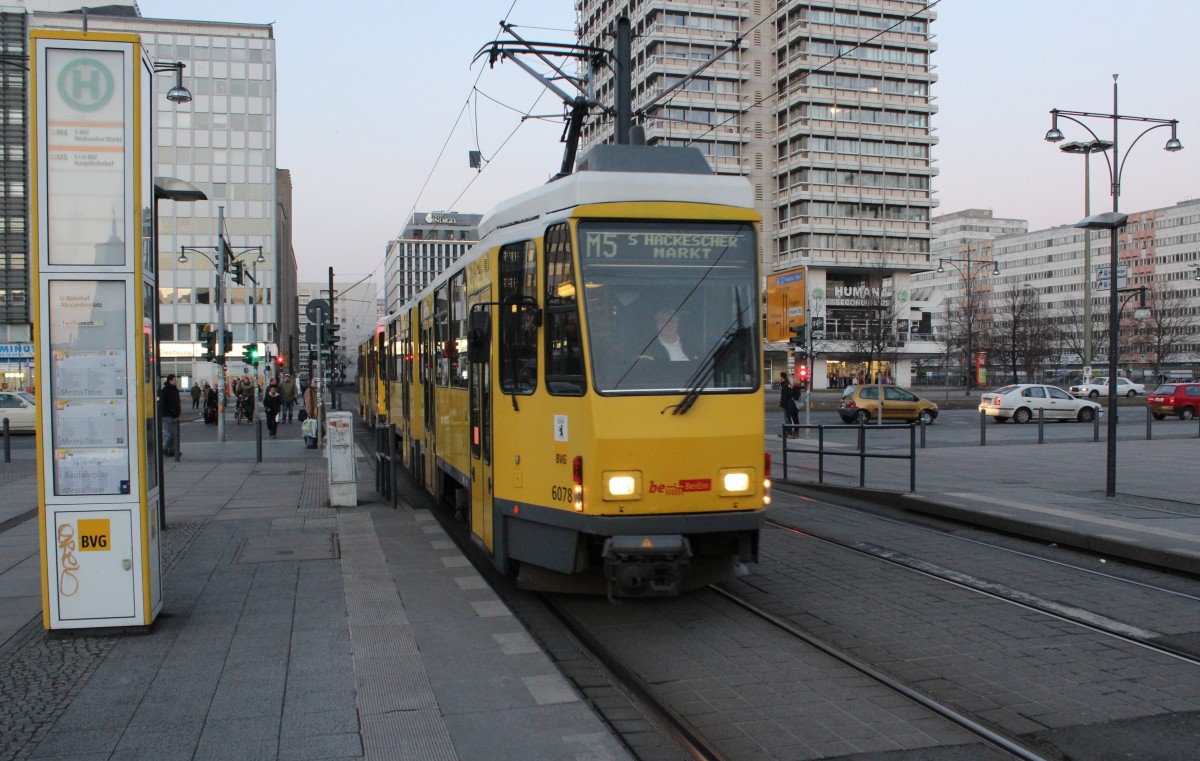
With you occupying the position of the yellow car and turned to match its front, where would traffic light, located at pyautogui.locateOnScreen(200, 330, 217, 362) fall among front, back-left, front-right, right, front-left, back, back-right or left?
back-right

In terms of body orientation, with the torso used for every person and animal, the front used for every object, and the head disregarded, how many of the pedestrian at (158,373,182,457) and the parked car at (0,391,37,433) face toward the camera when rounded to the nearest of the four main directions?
0

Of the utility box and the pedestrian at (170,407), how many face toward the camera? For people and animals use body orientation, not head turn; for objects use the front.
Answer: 1

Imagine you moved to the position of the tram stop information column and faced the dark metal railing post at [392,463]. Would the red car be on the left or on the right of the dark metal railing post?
right

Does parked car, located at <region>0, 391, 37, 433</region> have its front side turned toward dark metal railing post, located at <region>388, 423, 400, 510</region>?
no

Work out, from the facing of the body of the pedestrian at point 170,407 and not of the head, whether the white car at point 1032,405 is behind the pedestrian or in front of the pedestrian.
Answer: in front

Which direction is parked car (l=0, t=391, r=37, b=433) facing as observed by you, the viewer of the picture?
facing to the right of the viewer

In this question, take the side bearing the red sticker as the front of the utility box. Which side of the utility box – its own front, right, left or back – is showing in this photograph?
front

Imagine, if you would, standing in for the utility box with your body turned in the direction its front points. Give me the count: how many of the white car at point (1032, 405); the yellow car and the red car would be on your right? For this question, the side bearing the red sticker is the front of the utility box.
0

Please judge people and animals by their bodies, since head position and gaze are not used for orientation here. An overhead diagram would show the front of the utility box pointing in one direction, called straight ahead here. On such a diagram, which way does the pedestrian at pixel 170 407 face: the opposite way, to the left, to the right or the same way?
to the left

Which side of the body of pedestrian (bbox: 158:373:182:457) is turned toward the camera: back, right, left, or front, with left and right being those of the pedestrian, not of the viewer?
right

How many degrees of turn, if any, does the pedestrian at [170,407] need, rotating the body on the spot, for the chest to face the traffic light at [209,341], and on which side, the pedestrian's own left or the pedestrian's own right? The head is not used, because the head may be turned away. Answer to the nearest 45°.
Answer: approximately 90° to the pedestrian's own left

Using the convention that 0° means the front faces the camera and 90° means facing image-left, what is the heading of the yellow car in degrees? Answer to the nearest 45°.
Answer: approximately 270°
